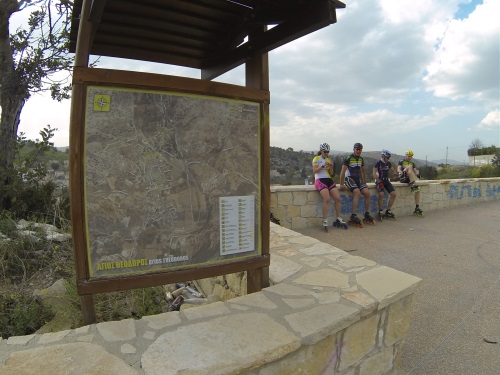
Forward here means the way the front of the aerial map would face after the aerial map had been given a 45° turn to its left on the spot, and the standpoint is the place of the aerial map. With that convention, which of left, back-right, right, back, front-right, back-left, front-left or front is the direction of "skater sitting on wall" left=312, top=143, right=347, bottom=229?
front-left

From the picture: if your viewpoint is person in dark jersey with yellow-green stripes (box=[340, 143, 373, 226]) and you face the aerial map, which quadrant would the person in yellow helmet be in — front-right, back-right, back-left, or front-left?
back-left

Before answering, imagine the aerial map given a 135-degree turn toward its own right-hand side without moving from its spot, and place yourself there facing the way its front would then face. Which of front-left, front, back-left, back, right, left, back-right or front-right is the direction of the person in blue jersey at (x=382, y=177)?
back-right

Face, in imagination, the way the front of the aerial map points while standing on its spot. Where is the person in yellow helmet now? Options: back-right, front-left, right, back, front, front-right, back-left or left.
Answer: left

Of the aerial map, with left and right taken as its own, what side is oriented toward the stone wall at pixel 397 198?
left

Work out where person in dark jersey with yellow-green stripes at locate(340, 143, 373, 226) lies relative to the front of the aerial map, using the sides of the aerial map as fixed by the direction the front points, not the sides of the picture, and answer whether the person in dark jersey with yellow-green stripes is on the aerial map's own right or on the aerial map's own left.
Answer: on the aerial map's own left

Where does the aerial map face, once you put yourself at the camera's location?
facing the viewer and to the right of the viewer
